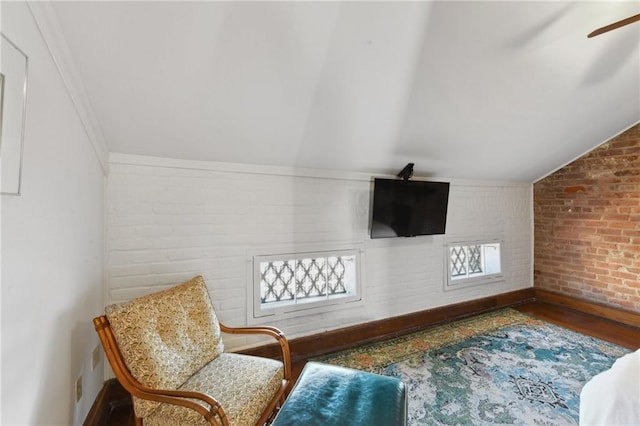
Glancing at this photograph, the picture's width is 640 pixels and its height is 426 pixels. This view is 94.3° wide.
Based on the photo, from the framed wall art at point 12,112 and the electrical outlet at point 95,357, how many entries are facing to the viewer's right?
2

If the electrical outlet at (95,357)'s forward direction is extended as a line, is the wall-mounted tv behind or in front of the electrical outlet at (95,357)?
in front

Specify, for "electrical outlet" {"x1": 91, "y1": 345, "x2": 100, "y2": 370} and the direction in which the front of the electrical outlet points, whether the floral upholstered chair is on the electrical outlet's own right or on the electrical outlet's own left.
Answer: on the electrical outlet's own right

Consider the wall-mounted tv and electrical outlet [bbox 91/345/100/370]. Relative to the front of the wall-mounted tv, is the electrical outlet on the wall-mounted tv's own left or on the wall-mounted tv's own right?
on the wall-mounted tv's own right

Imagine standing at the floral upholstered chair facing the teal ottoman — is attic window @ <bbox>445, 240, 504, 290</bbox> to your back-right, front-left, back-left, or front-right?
front-left

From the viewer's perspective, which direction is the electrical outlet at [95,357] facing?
to the viewer's right

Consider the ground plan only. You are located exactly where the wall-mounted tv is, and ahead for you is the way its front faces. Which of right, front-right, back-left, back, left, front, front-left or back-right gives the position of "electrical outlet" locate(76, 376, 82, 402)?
right

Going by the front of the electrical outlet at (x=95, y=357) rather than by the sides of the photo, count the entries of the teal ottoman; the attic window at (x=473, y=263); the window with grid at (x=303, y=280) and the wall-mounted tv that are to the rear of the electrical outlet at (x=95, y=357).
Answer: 0

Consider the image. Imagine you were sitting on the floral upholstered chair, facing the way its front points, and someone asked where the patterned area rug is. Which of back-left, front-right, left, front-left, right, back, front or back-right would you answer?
front-left

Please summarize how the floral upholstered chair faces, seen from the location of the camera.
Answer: facing the viewer and to the right of the viewer

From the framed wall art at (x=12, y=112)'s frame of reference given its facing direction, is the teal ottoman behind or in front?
in front

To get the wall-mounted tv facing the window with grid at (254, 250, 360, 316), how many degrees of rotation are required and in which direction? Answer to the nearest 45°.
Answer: approximately 90° to its right

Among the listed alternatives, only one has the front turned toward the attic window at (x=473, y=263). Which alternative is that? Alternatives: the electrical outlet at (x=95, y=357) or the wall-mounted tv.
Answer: the electrical outlet

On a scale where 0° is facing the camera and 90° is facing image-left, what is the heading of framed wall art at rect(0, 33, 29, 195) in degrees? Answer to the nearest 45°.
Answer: approximately 270°

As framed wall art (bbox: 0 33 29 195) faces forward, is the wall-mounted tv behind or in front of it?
in front

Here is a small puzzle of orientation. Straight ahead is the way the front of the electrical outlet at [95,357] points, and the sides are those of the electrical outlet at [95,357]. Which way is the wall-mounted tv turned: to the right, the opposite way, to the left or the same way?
to the right
